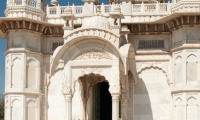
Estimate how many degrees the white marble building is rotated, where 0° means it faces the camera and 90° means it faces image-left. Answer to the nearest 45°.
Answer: approximately 0°
